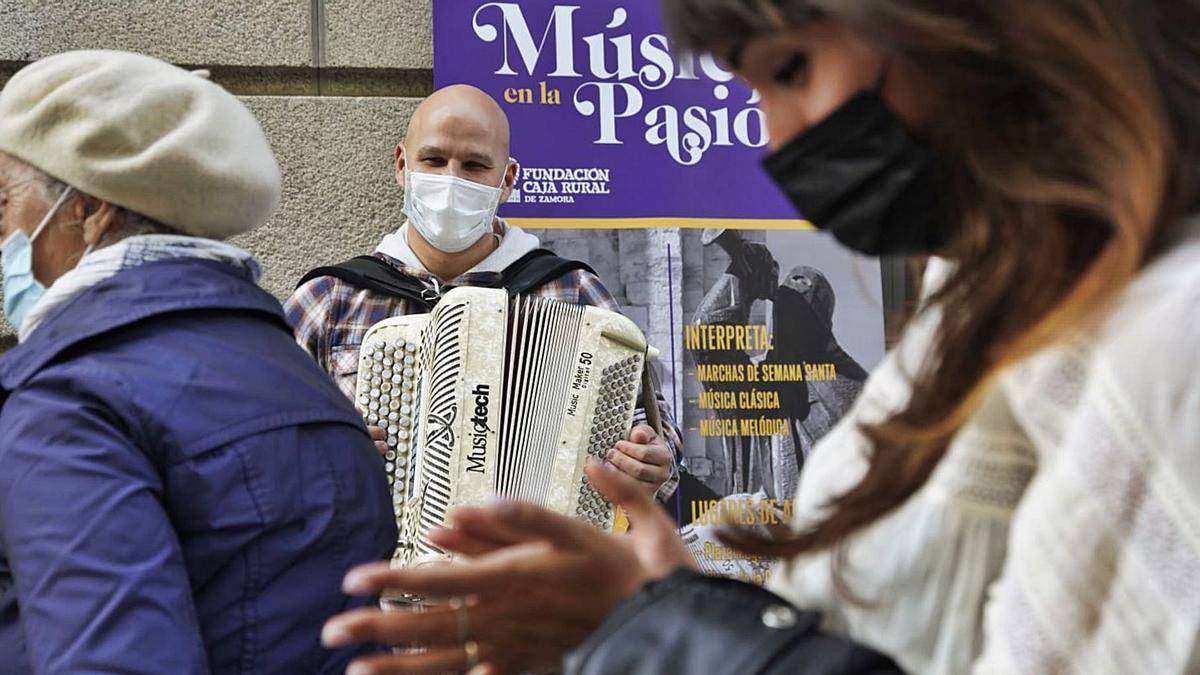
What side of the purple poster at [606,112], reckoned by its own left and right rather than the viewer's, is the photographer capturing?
front

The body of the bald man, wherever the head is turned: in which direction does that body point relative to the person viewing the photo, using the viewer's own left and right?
facing the viewer

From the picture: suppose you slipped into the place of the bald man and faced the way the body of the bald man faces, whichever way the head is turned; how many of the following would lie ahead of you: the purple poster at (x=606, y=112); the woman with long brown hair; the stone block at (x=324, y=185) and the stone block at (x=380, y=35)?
1

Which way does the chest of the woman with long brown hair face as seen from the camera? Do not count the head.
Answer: to the viewer's left

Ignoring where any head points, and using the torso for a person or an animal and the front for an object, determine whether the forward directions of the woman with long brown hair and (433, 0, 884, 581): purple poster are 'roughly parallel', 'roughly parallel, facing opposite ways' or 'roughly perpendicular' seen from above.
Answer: roughly perpendicular

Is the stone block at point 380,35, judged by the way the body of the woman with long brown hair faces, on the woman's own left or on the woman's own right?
on the woman's own right

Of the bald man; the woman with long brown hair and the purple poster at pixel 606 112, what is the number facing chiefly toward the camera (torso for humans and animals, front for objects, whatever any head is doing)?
2

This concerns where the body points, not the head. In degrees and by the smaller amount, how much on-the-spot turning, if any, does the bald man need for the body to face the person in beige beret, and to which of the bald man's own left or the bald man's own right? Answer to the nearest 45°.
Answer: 0° — they already face them

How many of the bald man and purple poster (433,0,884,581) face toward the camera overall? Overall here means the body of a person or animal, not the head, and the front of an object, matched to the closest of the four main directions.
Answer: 2

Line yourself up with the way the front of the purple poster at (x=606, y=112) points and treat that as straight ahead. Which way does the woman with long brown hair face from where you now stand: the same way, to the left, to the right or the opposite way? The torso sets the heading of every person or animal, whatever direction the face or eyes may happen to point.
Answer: to the right

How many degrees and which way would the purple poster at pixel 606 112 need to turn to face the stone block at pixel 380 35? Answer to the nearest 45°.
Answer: approximately 90° to its right

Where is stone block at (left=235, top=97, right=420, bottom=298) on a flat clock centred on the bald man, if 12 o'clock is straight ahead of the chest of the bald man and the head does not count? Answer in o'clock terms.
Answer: The stone block is roughly at 5 o'clock from the bald man.

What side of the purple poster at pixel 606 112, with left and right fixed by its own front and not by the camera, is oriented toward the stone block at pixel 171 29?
right

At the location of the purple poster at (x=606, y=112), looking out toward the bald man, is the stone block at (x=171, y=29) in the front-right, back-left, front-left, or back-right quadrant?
front-right

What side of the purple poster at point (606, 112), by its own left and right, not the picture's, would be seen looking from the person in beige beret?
front

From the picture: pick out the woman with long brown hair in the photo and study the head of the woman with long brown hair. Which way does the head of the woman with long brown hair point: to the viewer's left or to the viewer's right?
to the viewer's left

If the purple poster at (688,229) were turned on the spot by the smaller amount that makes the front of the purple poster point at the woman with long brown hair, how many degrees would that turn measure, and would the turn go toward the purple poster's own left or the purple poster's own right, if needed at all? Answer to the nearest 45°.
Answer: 0° — it already faces them
